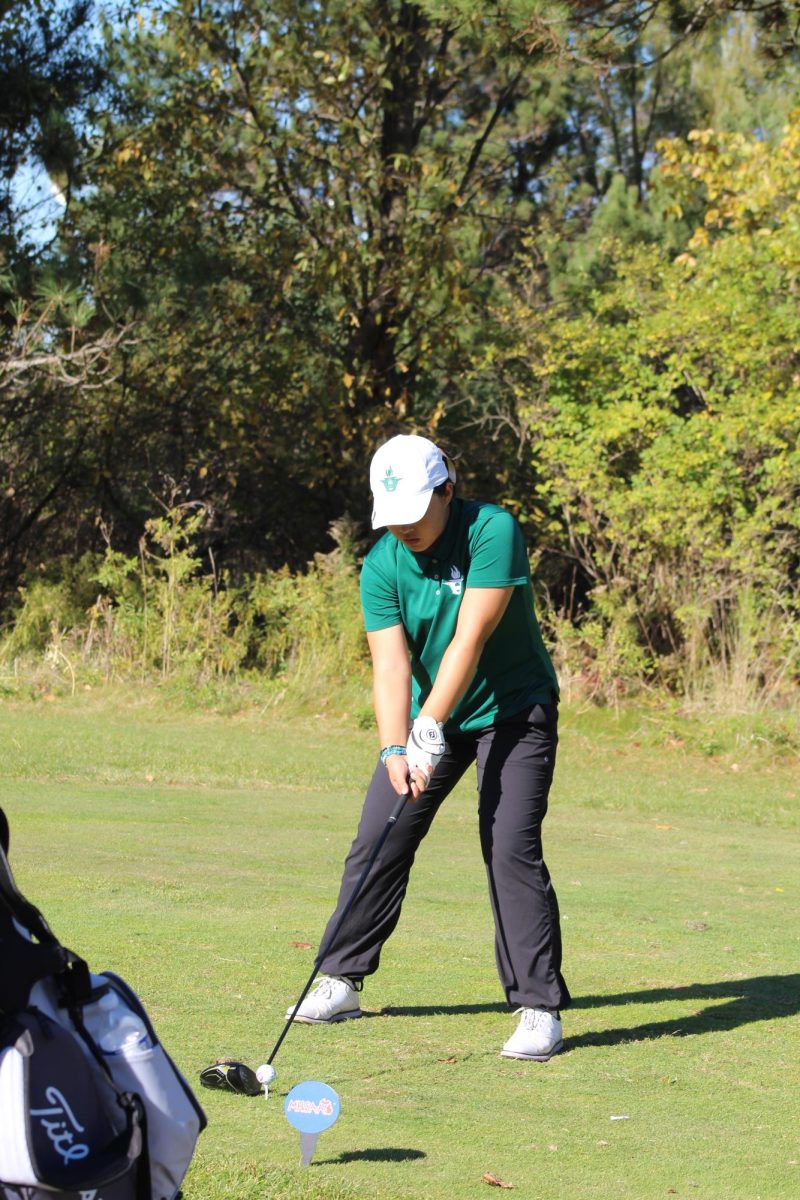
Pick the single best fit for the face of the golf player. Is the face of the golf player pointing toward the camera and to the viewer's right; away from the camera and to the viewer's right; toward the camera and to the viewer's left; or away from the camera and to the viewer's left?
toward the camera and to the viewer's left

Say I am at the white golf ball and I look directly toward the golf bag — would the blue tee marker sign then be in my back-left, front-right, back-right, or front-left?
front-left

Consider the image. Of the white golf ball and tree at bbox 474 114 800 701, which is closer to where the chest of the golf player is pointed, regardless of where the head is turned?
the white golf ball

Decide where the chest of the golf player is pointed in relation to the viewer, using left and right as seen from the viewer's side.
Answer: facing the viewer and to the left of the viewer

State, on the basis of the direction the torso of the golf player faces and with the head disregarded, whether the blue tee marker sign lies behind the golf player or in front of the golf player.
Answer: in front

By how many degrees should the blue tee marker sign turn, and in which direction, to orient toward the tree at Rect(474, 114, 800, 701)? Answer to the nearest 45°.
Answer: approximately 180°

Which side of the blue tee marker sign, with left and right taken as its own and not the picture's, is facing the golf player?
back

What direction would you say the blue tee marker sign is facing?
toward the camera

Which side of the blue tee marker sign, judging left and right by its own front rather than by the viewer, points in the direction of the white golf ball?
back

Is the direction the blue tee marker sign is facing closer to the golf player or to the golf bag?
the golf bag
